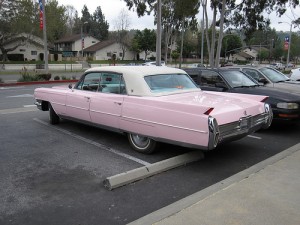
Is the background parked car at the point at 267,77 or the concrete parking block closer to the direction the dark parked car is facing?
the concrete parking block

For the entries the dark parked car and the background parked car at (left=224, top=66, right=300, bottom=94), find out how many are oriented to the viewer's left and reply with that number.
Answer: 0

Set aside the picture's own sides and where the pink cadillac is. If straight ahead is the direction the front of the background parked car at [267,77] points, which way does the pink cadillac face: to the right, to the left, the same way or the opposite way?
the opposite way

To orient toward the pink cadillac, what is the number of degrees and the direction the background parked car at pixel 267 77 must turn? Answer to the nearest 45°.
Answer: approximately 45° to its right

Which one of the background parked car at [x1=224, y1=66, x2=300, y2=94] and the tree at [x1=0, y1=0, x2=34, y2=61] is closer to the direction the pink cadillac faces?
the tree

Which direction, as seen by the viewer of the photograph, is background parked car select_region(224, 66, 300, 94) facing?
facing the viewer and to the right of the viewer

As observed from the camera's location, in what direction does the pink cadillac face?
facing away from the viewer and to the left of the viewer

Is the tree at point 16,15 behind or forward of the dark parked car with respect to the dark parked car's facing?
behind

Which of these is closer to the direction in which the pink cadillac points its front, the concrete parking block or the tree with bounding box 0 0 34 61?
the tree

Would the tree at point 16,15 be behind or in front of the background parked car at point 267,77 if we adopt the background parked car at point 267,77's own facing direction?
behind

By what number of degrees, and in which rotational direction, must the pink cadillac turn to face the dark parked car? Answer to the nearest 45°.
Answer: approximately 90° to its right

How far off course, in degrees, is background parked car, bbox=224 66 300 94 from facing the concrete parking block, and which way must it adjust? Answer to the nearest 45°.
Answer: approximately 45° to its right

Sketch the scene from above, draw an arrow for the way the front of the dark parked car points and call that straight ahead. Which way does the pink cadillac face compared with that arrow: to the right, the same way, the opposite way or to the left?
the opposite way

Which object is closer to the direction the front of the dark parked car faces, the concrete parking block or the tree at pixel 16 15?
the concrete parking block

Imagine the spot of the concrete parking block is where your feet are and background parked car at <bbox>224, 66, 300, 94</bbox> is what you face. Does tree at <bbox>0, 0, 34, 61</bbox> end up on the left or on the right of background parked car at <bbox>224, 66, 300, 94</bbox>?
left
